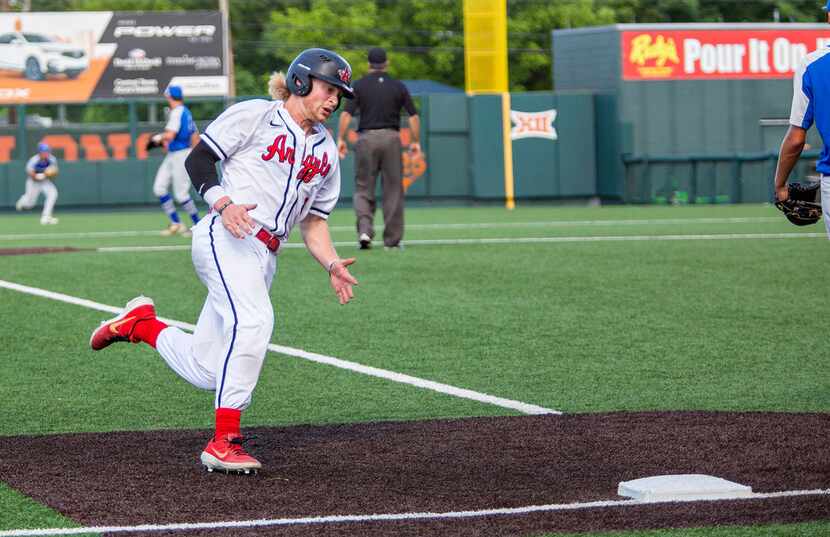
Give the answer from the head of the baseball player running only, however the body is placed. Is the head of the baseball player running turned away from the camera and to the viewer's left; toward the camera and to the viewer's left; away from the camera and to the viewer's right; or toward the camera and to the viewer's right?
toward the camera and to the viewer's right

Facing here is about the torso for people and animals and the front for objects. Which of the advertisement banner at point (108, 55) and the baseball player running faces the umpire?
the advertisement banner

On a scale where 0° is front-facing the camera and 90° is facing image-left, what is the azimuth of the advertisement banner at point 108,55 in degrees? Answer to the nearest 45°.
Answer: approximately 0°

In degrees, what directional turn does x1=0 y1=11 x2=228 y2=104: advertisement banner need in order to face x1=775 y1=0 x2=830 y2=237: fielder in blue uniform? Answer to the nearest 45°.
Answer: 0° — it already faces them

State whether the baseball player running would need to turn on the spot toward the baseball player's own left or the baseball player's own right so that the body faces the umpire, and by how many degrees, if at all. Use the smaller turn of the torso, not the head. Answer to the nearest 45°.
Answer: approximately 135° to the baseball player's own left

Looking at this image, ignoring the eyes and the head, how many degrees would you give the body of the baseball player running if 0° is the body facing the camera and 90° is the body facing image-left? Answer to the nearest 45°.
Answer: approximately 315°

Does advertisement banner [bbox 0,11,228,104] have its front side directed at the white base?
yes
